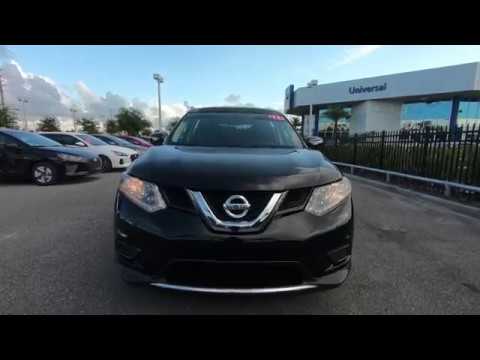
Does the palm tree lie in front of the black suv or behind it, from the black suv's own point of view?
behind

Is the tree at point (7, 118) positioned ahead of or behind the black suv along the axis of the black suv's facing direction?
behind

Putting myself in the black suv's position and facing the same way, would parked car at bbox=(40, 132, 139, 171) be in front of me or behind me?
behind

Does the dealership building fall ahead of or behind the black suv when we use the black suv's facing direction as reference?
behind

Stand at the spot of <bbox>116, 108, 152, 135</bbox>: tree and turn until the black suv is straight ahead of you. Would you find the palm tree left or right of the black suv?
left

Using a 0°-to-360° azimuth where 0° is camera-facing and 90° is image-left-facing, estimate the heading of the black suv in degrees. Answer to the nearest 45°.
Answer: approximately 0°

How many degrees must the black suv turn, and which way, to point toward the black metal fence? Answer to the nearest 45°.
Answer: approximately 135° to its left

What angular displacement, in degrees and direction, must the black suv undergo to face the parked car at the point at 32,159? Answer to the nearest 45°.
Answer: approximately 135° to its right
